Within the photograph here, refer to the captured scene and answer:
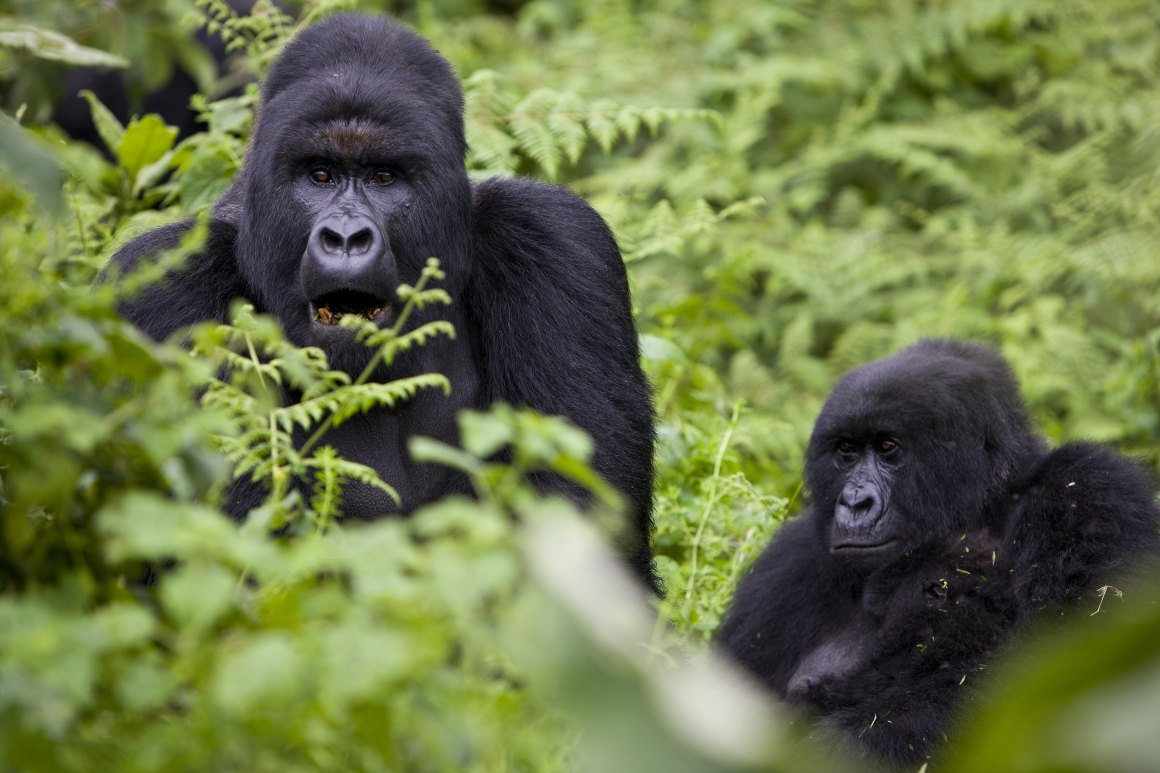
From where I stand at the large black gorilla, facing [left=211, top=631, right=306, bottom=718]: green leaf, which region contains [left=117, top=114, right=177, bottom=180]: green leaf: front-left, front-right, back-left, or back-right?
back-right

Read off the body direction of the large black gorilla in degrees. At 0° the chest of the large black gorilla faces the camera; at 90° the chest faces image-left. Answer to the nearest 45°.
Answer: approximately 0°

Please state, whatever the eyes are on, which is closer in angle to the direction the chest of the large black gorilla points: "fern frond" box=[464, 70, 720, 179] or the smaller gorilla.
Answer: the smaller gorilla

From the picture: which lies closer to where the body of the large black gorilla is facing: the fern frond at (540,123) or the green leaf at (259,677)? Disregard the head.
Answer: the green leaf

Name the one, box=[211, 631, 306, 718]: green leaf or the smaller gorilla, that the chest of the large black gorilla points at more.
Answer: the green leaf

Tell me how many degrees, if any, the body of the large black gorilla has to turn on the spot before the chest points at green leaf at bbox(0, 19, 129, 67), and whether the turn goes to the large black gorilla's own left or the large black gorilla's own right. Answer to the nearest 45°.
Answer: approximately 135° to the large black gorilla's own right

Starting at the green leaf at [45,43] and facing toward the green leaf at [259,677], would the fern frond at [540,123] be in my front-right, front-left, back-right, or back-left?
back-left

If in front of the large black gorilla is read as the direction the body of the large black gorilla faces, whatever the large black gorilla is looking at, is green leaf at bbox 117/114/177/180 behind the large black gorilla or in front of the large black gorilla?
behind

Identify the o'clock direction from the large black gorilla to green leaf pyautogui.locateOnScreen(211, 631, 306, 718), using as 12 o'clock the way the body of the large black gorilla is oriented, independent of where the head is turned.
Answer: The green leaf is roughly at 12 o'clock from the large black gorilla.

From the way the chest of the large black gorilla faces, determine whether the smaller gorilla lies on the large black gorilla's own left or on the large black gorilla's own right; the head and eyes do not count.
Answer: on the large black gorilla's own left

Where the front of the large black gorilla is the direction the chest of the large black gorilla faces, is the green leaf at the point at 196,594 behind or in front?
in front

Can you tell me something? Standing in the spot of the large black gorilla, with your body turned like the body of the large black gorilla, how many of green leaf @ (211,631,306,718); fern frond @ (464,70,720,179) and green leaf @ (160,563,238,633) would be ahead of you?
2

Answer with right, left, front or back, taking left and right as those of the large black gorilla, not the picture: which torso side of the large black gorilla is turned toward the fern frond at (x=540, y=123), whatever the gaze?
back
